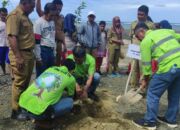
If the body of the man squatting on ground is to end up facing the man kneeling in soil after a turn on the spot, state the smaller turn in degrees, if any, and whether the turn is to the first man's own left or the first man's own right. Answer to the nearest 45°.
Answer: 0° — they already face them
